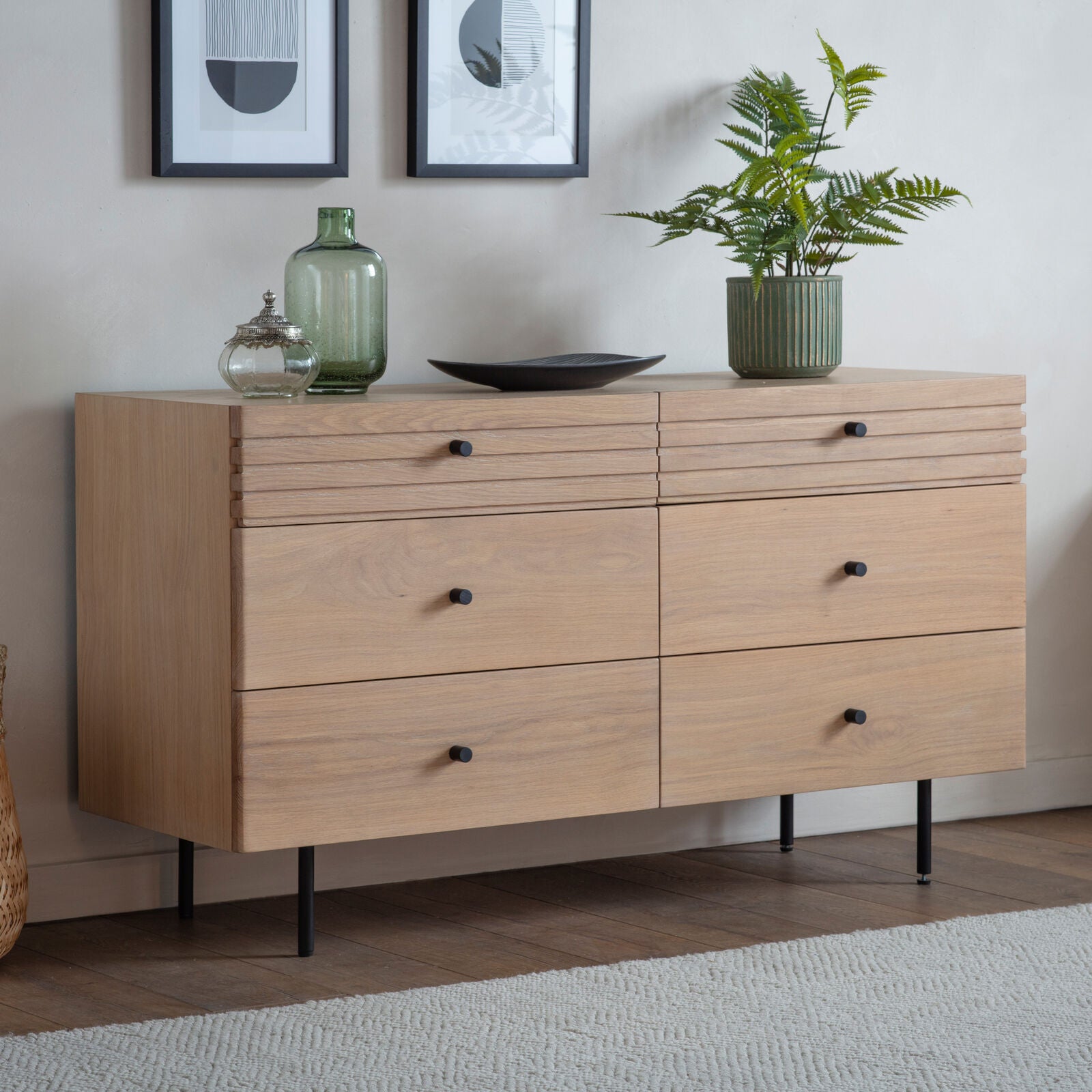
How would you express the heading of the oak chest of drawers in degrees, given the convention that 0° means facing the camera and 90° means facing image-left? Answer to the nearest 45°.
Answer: approximately 315°

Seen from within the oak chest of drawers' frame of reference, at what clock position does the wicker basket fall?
The wicker basket is roughly at 4 o'clock from the oak chest of drawers.
